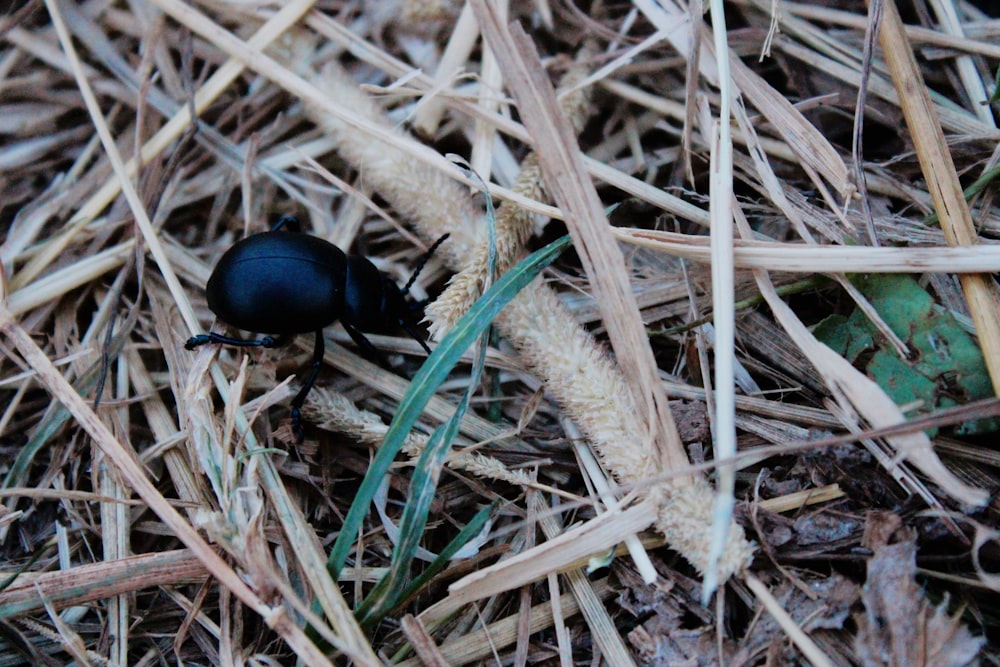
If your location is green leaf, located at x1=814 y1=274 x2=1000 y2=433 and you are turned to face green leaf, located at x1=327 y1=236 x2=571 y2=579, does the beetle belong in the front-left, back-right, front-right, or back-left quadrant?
front-right

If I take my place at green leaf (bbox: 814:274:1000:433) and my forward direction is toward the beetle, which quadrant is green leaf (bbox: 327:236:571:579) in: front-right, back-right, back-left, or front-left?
front-left

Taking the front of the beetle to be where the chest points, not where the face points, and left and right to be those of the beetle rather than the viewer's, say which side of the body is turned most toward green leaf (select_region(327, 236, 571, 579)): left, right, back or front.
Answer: front

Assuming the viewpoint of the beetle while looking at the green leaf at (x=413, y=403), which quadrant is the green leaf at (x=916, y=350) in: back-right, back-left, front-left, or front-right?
front-left

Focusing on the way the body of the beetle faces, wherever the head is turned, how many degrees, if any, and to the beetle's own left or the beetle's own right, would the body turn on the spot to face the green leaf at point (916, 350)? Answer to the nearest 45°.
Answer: approximately 45° to the beetle's own right

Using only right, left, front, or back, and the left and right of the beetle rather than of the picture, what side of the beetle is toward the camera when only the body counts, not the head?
right

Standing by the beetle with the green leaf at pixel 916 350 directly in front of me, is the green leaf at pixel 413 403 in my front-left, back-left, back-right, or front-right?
front-right
